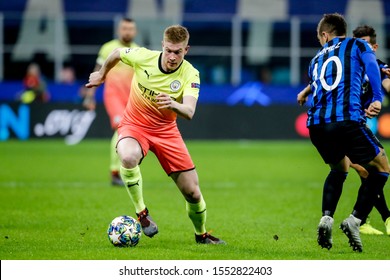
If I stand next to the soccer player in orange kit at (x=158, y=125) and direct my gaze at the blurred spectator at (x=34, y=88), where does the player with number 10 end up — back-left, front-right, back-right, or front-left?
back-right

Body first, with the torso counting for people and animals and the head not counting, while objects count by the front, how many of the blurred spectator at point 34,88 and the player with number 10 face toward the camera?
1

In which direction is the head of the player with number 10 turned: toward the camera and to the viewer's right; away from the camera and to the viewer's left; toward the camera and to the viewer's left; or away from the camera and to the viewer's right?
away from the camera and to the viewer's left

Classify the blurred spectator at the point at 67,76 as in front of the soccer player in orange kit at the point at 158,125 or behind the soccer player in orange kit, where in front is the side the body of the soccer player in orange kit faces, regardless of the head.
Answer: behind

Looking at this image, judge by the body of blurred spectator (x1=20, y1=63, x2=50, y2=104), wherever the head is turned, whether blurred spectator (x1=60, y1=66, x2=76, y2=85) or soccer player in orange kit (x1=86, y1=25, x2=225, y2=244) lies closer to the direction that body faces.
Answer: the soccer player in orange kit

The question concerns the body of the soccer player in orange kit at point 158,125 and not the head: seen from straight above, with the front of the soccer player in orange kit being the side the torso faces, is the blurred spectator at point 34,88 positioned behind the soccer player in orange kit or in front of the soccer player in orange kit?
behind
